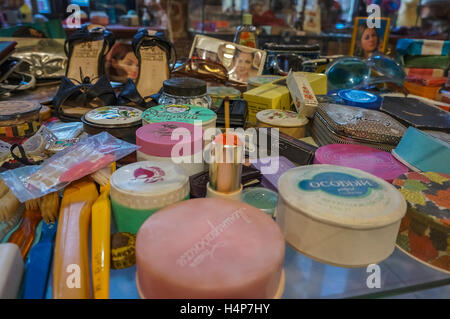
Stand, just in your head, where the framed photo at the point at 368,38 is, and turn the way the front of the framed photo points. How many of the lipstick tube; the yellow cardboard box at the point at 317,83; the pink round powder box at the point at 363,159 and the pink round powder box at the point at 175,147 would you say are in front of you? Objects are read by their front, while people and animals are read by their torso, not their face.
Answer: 4

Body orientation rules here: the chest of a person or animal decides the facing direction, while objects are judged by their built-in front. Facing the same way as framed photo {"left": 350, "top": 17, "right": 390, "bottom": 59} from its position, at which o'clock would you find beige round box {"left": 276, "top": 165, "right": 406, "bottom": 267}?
The beige round box is roughly at 12 o'clock from the framed photo.

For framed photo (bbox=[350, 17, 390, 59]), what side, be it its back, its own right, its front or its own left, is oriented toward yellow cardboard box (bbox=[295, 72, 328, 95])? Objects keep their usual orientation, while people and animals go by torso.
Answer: front

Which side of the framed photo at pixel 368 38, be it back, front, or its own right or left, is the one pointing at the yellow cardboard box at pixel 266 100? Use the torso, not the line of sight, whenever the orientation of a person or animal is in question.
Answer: front

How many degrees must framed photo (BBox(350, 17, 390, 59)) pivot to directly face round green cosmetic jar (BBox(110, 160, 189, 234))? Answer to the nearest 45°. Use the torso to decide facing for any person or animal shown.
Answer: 0° — it already faces it

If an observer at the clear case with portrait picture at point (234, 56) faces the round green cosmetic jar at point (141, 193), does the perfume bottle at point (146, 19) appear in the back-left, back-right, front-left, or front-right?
back-right

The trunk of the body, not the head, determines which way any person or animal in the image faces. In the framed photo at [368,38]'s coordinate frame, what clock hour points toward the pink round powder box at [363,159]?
The pink round powder box is roughly at 12 o'clock from the framed photo.

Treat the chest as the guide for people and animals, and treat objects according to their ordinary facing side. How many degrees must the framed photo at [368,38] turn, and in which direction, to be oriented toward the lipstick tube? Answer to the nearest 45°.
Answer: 0° — it already faces it

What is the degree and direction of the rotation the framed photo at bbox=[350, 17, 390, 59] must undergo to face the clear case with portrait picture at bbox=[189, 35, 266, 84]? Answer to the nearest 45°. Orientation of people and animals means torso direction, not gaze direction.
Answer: approximately 45° to its right

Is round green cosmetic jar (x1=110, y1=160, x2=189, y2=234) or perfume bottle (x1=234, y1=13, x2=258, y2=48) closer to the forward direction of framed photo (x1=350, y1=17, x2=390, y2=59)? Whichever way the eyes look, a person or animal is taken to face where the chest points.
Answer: the round green cosmetic jar

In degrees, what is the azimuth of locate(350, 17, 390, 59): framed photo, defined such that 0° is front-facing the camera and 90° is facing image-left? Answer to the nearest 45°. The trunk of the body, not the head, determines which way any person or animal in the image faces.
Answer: approximately 0°

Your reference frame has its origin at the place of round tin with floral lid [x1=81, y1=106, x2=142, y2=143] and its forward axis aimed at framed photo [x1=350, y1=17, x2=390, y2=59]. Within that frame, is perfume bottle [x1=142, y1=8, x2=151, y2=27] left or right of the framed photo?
left

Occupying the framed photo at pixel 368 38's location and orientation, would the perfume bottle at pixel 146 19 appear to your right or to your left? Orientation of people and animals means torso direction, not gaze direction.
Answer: on your right

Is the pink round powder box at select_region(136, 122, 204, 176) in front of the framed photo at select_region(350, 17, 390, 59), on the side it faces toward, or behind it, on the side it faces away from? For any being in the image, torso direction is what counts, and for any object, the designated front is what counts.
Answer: in front

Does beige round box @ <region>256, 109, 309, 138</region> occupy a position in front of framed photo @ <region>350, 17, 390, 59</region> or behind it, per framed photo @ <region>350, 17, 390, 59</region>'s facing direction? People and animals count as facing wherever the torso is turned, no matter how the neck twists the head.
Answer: in front

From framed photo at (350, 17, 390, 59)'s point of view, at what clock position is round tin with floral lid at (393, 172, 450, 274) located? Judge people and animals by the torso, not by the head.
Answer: The round tin with floral lid is roughly at 12 o'clock from the framed photo.

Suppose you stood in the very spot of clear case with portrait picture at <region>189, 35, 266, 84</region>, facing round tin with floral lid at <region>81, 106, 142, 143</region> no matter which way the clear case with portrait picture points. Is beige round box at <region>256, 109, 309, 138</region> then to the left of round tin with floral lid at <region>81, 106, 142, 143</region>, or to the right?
left
